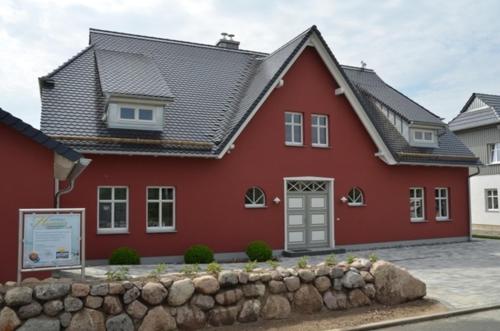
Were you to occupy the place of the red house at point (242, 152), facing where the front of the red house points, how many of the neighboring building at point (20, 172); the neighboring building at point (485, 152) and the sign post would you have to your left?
1

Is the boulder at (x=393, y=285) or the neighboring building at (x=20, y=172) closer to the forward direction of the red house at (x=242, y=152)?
the boulder

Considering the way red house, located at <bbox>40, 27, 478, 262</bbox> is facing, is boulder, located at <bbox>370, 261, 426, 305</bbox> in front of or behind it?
in front

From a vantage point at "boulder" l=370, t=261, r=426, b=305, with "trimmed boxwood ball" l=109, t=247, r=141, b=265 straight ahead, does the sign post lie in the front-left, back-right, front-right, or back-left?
front-left

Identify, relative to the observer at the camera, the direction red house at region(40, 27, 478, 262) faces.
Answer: facing the viewer and to the right of the viewer

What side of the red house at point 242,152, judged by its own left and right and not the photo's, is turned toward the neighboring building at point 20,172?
right

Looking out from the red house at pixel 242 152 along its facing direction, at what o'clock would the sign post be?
The sign post is roughly at 2 o'clock from the red house.

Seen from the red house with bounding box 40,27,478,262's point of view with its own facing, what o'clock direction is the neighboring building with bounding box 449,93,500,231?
The neighboring building is roughly at 9 o'clock from the red house.

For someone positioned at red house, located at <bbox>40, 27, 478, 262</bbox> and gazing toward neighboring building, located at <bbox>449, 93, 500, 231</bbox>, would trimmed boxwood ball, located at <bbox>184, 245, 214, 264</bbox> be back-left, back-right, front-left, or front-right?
back-right
